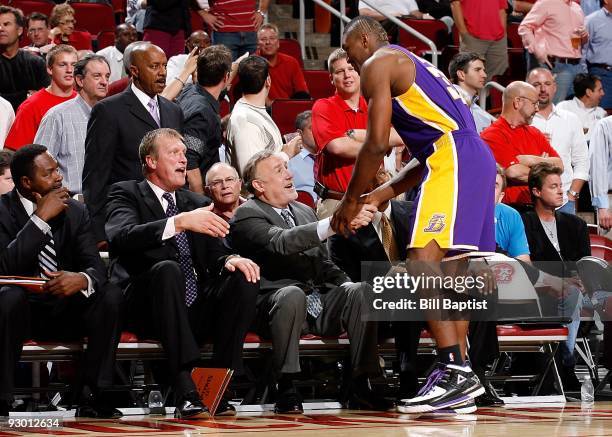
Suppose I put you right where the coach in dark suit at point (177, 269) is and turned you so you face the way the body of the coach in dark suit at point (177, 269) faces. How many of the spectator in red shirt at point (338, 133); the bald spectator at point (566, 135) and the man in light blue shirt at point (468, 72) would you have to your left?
3

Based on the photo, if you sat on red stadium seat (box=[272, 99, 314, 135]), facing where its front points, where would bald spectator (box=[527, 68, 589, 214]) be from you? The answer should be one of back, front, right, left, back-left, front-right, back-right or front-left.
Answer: left

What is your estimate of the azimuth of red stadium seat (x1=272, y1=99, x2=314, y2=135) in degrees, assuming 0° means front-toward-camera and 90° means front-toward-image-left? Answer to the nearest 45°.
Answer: approximately 0°

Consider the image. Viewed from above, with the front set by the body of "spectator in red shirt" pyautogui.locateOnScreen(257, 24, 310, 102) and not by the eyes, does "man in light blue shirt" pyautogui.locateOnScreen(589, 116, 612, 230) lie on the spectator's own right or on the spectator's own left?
on the spectator's own left

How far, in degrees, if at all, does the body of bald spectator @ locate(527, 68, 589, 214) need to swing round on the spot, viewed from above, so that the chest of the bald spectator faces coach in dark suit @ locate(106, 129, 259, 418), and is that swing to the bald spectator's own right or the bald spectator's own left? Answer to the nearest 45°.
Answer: approximately 45° to the bald spectator's own right

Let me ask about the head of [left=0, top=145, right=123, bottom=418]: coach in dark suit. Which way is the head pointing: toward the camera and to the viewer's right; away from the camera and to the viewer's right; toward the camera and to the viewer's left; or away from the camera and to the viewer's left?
toward the camera and to the viewer's right

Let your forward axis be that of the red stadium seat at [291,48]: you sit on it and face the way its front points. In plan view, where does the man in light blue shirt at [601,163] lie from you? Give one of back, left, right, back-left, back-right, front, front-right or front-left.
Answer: front-left

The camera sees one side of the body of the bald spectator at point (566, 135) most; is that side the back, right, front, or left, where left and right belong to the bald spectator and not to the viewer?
front

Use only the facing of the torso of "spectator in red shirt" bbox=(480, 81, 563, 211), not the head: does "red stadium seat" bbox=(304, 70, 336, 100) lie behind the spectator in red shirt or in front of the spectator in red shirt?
behind

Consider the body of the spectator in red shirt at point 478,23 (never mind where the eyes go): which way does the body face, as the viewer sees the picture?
toward the camera

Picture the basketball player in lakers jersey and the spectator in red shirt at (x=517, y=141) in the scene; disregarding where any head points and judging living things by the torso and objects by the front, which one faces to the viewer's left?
the basketball player in lakers jersey

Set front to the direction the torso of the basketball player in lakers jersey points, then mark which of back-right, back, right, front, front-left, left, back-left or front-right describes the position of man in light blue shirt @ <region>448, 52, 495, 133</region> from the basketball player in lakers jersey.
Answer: right

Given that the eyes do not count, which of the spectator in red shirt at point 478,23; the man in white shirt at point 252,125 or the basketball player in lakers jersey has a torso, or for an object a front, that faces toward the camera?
the spectator in red shirt

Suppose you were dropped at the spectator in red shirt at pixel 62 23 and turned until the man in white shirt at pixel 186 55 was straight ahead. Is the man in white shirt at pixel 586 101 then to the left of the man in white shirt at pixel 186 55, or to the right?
left

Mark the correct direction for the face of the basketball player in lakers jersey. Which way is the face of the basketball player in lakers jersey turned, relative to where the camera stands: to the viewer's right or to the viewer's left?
to the viewer's left

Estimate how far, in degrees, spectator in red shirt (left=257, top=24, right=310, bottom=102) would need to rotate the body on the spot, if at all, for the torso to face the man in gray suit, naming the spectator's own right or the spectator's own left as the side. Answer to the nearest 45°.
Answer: approximately 45° to the spectator's own left

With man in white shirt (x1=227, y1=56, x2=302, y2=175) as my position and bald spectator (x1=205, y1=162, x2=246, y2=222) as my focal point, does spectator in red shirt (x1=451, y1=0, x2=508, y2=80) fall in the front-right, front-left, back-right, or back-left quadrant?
back-left

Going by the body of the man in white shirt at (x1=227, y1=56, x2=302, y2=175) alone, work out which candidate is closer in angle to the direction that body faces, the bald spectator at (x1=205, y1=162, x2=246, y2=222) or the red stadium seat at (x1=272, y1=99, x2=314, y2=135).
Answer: the red stadium seat

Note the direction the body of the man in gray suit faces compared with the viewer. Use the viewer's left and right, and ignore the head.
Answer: facing the viewer and to the right of the viewer

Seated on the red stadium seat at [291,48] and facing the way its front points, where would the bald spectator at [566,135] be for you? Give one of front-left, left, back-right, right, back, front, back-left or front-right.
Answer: front-left

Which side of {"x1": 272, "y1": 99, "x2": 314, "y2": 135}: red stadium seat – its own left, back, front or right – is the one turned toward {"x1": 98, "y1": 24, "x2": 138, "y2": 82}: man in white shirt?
right
